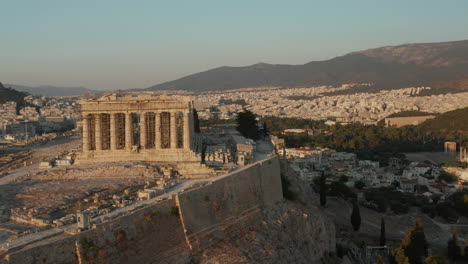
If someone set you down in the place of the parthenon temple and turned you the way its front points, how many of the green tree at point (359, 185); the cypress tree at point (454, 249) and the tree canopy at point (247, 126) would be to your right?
0

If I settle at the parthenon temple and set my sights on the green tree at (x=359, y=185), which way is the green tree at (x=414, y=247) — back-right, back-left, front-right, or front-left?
front-right

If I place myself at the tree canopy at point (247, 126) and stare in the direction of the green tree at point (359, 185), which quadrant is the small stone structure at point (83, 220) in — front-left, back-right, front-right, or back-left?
back-right

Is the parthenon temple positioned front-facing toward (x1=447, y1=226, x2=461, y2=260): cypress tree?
no

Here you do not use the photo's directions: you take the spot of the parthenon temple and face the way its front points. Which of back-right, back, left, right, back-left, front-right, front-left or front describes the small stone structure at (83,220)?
front

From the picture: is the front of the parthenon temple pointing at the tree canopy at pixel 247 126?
no

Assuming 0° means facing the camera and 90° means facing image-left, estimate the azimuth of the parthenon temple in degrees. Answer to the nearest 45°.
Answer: approximately 0°

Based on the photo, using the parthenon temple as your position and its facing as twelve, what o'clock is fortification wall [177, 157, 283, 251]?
The fortification wall is roughly at 11 o'clock from the parthenon temple.

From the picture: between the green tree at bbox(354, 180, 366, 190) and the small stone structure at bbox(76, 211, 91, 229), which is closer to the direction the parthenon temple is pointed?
the small stone structure

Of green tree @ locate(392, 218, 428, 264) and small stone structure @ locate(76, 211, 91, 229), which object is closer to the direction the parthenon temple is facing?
the small stone structure

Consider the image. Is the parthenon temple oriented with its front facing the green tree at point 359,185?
no
